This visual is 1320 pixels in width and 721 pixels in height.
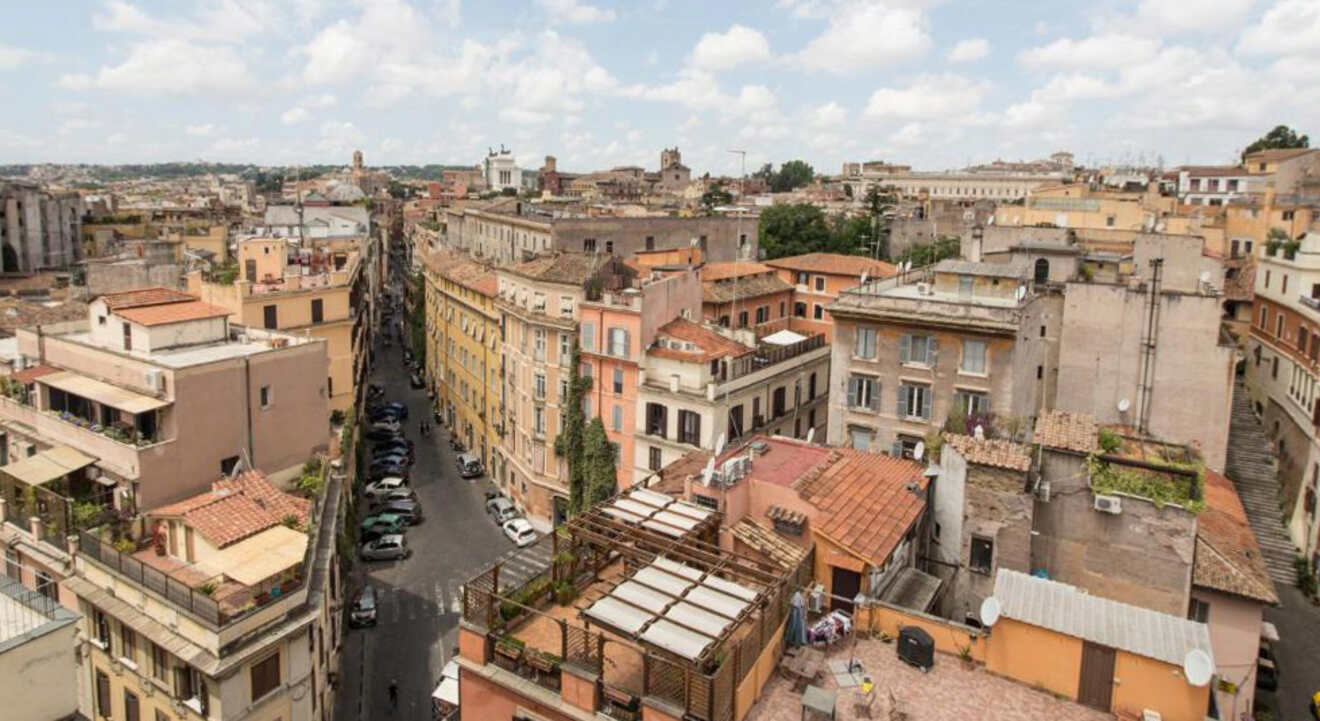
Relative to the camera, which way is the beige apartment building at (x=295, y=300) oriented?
to the viewer's right

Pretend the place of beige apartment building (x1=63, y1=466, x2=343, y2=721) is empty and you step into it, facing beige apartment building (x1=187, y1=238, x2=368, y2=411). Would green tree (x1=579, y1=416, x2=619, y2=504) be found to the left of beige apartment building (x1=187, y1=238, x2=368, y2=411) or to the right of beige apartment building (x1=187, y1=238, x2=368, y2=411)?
right

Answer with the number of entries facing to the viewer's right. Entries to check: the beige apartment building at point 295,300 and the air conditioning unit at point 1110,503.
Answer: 1

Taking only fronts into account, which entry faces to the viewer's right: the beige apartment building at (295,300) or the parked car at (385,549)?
the beige apartment building

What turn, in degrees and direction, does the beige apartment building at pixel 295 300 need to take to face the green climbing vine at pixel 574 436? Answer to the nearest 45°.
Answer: approximately 45° to its right

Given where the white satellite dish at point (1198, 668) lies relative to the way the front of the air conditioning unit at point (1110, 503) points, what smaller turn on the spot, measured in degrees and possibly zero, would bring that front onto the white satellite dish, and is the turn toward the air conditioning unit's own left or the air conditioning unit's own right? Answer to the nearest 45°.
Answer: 0° — it already faces it

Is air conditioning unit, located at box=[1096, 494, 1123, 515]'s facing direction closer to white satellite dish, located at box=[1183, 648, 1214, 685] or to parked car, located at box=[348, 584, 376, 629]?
the white satellite dish

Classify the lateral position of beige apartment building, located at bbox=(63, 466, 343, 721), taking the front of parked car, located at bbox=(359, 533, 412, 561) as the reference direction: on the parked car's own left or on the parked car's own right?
on the parked car's own left
